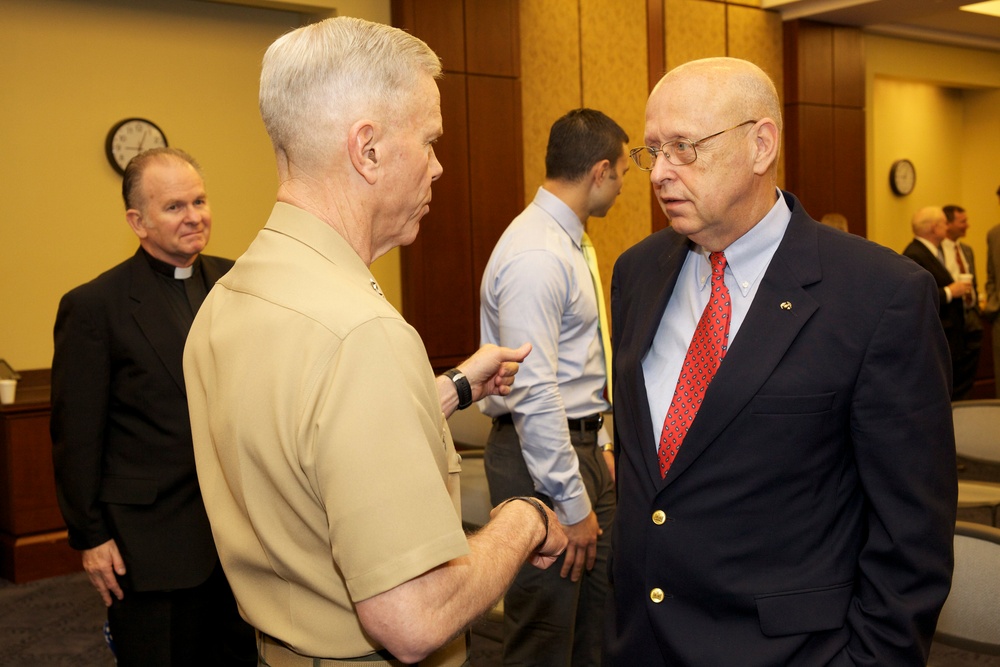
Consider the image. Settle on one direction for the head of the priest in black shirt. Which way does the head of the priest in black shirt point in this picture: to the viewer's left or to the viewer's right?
to the viewer's right

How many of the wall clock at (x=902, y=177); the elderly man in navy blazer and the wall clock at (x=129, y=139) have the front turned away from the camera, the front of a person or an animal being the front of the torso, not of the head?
0

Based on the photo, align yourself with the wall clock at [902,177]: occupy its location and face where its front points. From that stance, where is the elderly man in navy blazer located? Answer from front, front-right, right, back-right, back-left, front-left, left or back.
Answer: front-right

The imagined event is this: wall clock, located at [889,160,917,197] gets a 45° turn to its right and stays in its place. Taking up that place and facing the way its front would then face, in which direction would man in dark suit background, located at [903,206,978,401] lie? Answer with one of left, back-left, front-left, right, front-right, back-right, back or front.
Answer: front

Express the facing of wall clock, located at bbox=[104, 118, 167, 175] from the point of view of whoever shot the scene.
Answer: facing the viewer

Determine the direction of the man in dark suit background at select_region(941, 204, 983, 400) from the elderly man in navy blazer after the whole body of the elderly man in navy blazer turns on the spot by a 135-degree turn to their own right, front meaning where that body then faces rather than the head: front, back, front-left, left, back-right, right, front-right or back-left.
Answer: front

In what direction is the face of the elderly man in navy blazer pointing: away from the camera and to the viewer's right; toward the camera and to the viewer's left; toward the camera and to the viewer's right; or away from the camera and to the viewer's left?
toward the camera and to the viewer's left

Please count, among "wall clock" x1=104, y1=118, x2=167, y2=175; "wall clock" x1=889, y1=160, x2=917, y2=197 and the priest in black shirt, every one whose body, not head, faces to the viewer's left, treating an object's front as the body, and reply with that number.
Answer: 0

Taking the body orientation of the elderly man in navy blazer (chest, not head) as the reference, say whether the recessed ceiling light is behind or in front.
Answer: behind

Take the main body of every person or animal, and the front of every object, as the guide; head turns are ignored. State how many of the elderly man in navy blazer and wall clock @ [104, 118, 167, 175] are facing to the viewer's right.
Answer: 0
